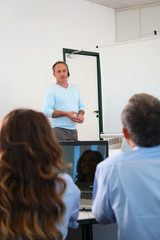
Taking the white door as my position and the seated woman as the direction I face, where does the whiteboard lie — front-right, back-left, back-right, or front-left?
front-left

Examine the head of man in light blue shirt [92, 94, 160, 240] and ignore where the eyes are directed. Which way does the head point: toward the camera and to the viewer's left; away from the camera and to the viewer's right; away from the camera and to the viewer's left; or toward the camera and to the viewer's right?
away from the camera and to the viewer's left

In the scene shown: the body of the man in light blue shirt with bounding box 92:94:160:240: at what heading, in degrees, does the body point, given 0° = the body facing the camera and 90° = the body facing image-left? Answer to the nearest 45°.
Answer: approximately 180°

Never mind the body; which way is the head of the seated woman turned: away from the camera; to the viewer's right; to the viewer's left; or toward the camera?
away from the camera

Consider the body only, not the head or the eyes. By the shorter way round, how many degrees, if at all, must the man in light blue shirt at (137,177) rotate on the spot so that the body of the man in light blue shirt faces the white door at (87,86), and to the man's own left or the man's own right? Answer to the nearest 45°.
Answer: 0° — they already face it

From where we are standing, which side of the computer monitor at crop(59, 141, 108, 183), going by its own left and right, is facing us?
front

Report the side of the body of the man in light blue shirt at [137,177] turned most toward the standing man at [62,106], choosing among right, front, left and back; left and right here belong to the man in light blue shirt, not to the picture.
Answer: front

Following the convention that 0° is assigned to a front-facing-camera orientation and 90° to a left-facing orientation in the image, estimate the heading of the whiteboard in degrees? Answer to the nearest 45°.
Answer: approximately 45°

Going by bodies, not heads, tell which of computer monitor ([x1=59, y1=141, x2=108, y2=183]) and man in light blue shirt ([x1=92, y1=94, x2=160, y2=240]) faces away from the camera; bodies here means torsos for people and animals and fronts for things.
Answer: the man in light blue shirt

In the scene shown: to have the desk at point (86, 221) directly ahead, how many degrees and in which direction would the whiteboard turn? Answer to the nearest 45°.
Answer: approximately 45° to its left
